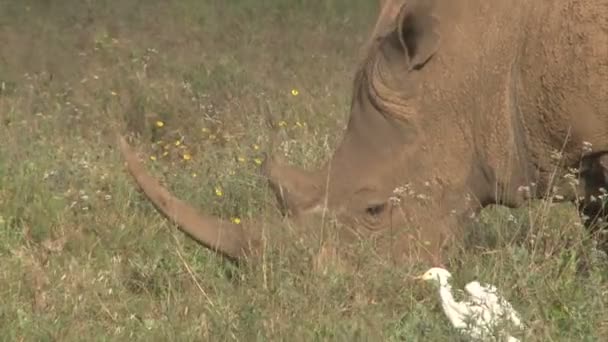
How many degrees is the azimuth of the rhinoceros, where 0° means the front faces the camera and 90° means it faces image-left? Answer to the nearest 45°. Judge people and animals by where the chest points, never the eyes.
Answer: approximately 90°

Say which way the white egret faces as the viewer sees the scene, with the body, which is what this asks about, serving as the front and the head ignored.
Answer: to the viewer's left

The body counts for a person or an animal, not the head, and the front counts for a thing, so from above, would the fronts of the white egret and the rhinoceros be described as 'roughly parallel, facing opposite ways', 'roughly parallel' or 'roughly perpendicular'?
roughly parallel

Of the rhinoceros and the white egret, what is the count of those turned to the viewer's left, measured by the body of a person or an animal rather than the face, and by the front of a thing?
2

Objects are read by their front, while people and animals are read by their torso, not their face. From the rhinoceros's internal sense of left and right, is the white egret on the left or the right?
on its left
